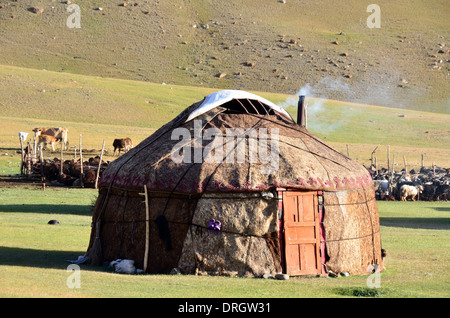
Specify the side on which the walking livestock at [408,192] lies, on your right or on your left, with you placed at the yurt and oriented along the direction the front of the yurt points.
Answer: on your left

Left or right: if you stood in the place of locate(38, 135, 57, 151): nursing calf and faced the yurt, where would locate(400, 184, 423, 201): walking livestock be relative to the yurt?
left

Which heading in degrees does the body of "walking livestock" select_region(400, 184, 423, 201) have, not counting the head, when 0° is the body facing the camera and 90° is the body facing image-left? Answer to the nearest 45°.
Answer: approximately 270°

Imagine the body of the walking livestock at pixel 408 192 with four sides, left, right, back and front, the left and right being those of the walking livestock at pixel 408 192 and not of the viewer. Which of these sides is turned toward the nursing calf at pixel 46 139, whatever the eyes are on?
back

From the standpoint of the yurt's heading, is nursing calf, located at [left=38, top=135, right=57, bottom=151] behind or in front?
behind

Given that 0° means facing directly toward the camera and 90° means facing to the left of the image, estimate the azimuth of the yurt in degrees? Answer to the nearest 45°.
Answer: approximately 315°

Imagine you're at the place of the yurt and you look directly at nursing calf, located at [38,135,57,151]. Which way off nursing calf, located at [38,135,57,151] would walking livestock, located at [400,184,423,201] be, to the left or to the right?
right
